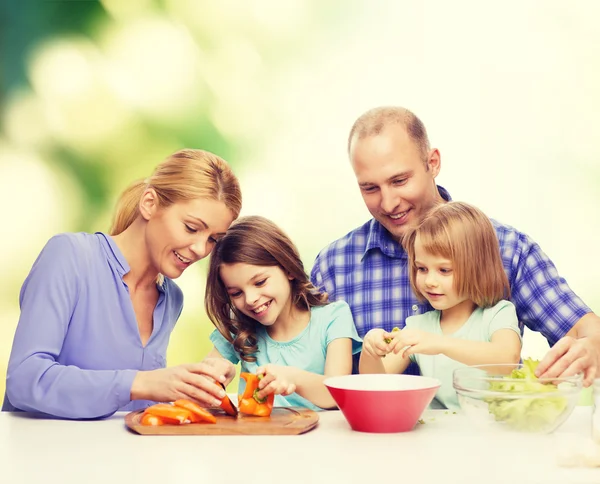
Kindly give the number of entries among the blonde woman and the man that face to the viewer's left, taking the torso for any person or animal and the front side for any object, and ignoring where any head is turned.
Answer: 0

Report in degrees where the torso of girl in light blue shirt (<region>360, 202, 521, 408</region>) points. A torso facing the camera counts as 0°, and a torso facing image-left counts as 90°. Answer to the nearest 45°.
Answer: approximately 45°

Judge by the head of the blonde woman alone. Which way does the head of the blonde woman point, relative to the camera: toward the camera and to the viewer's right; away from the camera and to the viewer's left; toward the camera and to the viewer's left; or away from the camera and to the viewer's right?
toward the camera and to the viewer's right

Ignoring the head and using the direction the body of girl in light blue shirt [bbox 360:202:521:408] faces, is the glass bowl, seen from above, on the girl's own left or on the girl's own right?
on the girl's own left

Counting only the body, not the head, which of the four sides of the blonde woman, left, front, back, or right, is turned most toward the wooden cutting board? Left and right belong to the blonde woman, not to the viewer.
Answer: front

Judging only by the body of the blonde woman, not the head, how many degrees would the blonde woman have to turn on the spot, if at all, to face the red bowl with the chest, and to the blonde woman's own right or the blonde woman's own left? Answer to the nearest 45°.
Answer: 0° — they already face it

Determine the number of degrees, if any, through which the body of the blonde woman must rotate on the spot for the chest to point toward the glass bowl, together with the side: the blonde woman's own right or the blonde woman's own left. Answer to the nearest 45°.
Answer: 0° — they already face it

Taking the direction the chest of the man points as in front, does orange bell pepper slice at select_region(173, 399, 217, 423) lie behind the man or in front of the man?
in front

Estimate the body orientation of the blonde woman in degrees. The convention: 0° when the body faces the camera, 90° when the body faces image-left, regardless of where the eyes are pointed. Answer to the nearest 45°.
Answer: approximately 315°

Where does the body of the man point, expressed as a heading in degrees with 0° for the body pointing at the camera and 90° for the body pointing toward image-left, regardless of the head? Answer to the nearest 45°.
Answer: approximately 0°

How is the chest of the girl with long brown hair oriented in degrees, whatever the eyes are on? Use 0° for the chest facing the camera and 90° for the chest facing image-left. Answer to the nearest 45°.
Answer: approximately 45°

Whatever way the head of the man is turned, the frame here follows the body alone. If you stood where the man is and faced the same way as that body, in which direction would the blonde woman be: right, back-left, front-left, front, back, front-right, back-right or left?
front-right
